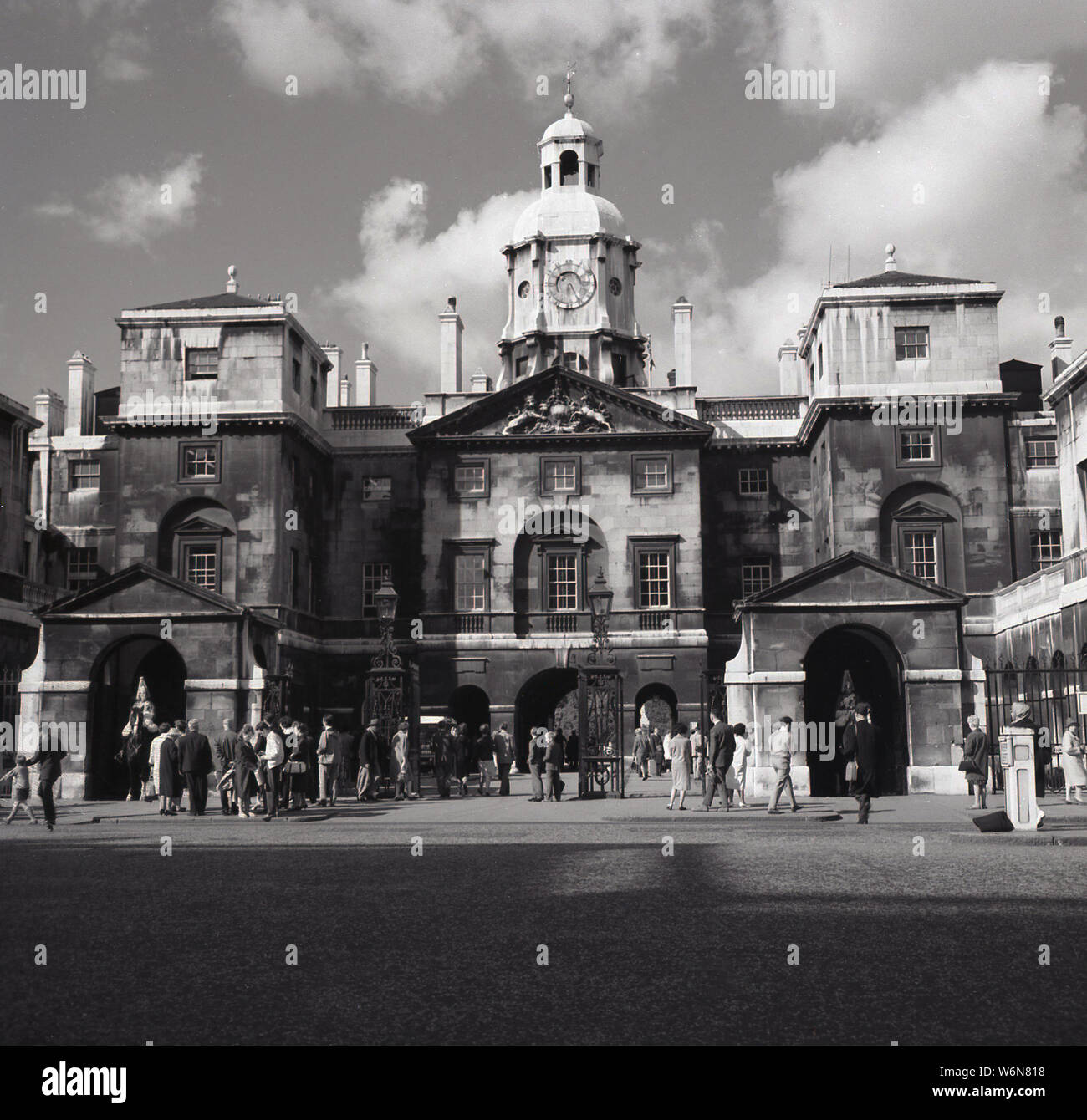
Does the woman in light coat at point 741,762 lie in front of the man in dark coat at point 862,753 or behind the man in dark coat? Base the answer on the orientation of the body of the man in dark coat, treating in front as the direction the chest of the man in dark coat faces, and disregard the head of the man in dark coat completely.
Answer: in front

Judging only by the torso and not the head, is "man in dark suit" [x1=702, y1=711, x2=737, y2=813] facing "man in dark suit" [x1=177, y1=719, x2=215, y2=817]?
no

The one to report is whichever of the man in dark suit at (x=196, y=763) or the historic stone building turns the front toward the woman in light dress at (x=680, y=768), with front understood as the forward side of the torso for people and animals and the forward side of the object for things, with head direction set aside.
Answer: the historic stone building

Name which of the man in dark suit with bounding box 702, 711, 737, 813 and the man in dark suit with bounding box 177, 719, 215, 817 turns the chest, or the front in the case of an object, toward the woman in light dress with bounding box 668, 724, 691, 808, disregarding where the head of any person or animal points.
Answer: the man in dark suit with bounding box 702, 711, 737, 813

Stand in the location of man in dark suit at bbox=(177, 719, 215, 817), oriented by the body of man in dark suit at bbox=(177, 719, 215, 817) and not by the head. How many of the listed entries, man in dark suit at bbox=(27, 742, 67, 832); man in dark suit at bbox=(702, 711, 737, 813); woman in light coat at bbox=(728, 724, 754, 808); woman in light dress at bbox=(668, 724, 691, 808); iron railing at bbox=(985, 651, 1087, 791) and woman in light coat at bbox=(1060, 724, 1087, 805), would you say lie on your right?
5

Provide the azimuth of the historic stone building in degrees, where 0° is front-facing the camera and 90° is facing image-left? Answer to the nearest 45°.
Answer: approximately 0°

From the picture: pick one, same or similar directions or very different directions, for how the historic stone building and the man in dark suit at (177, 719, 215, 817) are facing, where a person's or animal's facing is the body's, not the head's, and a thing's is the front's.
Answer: very different directions

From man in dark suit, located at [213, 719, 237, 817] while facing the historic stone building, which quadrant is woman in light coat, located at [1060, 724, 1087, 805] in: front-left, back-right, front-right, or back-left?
front-right

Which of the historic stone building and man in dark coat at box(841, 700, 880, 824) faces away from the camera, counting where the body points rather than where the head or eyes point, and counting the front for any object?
the man in dark coat

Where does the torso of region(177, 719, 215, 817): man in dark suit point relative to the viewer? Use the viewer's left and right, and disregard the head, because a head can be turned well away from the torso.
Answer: facing away from the viewer

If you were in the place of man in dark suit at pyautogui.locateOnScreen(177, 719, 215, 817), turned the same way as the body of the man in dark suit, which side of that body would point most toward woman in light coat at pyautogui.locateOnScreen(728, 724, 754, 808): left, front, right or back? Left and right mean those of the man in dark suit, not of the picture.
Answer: right
